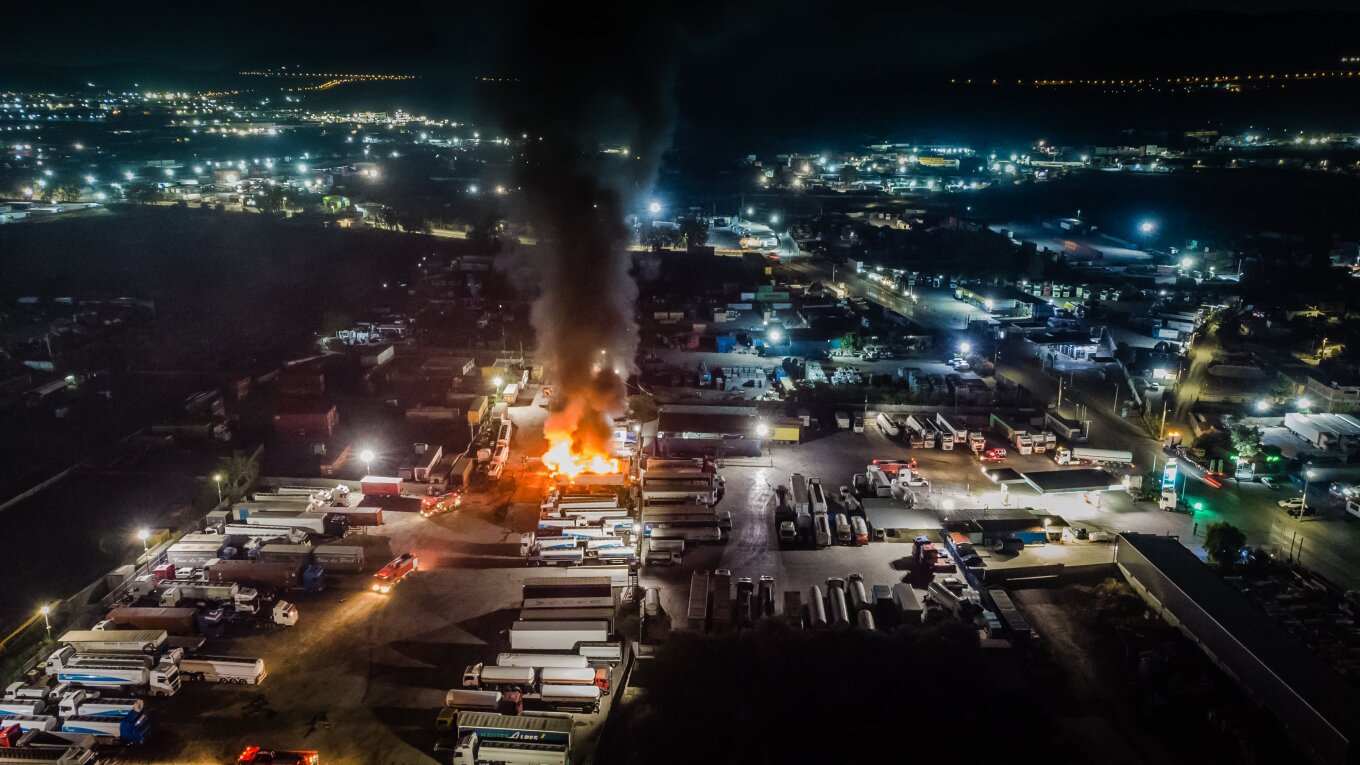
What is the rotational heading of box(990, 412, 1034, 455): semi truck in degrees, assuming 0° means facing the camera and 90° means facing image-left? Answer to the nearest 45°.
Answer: approximately 315°

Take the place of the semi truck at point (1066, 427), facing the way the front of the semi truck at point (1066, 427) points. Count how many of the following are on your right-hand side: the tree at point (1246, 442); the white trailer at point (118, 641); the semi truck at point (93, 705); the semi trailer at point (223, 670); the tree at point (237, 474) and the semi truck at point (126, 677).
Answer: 5

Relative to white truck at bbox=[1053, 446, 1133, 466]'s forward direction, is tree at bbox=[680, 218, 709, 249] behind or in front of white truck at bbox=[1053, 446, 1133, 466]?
in front

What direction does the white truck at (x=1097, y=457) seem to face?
to the viewer's left

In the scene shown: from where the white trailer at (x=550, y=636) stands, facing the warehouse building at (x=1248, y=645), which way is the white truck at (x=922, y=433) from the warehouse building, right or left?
left

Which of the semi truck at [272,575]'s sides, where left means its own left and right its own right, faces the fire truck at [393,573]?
front

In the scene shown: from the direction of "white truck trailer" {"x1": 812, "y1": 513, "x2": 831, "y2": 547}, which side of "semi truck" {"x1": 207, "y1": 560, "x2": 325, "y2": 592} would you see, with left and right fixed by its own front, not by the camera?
front

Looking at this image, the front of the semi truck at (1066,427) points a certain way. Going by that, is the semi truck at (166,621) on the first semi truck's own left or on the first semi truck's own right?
on the first semi truck's own right

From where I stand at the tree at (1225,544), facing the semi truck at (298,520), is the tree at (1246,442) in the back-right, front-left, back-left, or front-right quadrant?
back-right
